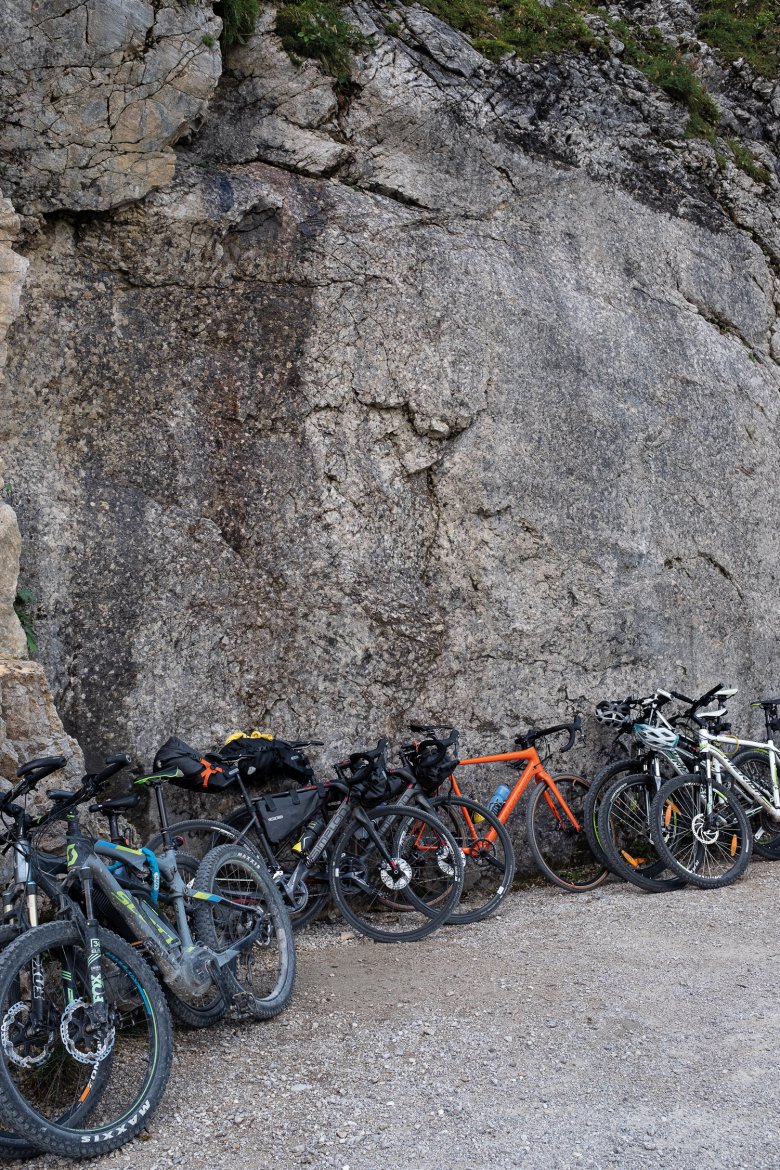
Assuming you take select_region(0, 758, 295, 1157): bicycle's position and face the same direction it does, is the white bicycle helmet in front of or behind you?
behind

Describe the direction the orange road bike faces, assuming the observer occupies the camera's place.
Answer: facing away from the viewer and to the right of the viewer

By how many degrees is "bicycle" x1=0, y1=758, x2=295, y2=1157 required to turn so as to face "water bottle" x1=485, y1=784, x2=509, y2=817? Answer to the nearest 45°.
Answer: approximately 180°

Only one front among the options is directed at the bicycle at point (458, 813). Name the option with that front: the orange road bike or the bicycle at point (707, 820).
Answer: the bicycle at point (707, 820)

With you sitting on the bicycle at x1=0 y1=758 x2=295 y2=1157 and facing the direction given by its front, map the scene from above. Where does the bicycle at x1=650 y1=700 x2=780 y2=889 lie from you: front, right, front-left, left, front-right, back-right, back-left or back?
back

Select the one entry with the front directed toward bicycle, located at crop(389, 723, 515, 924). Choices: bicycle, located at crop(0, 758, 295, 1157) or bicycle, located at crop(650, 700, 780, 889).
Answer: bicycle, located at crop(650, 700, 780, 889)

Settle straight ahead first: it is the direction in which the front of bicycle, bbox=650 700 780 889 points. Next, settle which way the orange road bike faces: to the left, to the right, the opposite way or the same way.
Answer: the opposite way
